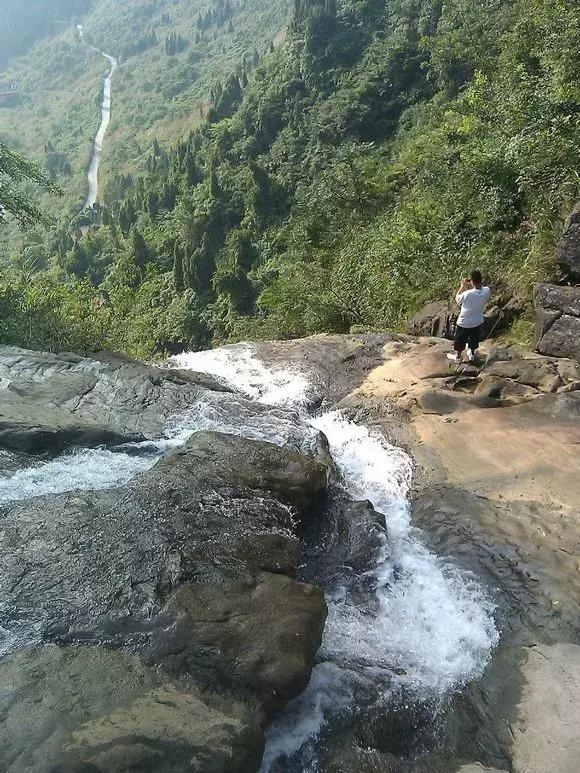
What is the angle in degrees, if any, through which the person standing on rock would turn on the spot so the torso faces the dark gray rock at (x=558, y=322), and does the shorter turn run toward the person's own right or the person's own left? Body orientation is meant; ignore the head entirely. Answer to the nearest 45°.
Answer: approximately 135° to the person's own right

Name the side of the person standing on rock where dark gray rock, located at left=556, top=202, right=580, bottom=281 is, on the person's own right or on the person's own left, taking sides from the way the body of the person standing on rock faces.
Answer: on the person's own right

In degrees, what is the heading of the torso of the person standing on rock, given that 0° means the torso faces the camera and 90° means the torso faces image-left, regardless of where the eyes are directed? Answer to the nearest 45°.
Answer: approximately 135°

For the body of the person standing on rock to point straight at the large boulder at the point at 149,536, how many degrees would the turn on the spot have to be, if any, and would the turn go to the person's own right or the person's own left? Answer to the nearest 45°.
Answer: approximately 90° to the person's own left
